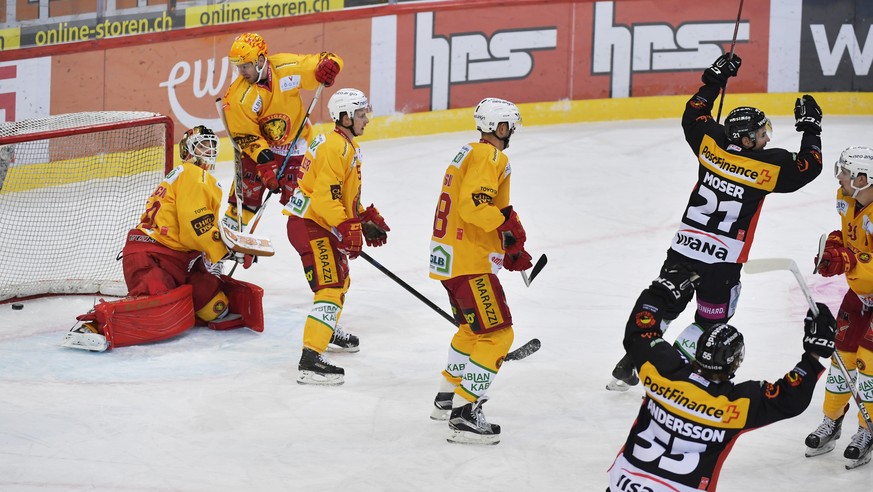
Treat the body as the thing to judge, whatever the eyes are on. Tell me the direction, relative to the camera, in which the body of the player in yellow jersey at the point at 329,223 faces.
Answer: to the viewer's right

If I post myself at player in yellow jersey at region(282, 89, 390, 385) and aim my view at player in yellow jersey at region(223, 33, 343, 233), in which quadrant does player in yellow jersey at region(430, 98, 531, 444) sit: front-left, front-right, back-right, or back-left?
back-right

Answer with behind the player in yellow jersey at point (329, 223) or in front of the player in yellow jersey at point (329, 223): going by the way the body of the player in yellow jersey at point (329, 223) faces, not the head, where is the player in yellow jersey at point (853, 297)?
in front

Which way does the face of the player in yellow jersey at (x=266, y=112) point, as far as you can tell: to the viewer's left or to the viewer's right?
to the viewer's left

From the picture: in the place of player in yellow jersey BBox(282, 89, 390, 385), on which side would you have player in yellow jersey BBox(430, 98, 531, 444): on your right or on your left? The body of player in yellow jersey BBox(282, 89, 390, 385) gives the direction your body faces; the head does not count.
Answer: on your right

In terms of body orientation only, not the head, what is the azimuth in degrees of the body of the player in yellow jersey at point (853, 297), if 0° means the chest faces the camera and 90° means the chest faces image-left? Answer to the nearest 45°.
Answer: approximately 45°

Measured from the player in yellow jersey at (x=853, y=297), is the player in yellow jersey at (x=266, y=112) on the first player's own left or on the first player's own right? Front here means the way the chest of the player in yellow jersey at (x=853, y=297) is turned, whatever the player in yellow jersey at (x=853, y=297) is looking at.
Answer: on the first player's own right

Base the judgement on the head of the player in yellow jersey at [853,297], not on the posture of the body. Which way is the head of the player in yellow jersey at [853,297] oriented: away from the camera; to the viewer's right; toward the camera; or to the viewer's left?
to the viewer's left

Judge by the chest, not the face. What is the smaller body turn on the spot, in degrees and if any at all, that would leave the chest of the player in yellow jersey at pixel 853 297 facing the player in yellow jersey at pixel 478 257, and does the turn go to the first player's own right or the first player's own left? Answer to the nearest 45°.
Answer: approximately 45° to the first player's own right

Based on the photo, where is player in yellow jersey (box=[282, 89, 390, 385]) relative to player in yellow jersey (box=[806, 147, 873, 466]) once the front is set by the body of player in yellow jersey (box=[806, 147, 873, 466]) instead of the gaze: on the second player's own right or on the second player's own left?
on the second player's own right
